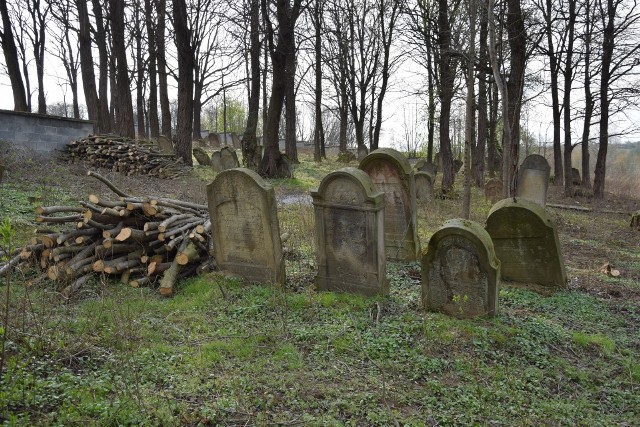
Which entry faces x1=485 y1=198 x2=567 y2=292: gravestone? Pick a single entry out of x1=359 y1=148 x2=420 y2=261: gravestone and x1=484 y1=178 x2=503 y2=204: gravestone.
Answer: x1=484 y1=178 x2=503 y2=204: gravestone

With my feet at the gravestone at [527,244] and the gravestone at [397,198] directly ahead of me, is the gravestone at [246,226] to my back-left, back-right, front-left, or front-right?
front-left

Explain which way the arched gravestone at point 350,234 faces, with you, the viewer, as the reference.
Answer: facing the viewer and to the left of the viewer

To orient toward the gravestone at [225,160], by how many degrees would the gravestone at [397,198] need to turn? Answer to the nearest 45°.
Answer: approximately 90° to its right

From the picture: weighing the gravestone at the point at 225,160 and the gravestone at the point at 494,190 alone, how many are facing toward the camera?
2

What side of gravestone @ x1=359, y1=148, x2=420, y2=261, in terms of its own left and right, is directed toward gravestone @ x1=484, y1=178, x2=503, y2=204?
back

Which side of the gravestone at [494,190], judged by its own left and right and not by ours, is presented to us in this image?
front

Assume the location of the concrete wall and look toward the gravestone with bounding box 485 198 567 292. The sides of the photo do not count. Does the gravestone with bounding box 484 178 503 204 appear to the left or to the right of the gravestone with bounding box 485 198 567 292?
left

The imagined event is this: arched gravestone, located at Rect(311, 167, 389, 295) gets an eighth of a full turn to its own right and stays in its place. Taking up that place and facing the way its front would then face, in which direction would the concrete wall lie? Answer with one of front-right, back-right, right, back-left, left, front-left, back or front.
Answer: front-right

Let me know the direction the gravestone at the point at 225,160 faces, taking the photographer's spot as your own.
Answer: facing the viewer

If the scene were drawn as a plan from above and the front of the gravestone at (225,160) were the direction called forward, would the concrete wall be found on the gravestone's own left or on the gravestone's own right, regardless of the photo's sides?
on the gravestone's own right

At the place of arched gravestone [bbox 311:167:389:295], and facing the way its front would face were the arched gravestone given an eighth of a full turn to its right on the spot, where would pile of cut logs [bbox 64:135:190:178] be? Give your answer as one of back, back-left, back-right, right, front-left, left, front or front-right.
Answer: front-right

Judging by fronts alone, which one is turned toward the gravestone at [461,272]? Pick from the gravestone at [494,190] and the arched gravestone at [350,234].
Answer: the gravestone at [494,190]

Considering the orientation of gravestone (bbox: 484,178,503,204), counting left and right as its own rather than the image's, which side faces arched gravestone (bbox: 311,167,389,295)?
front

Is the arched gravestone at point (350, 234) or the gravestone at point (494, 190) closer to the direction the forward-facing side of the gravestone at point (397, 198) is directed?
the arched gravestone

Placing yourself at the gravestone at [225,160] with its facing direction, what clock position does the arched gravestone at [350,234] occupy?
The arched gravestone is roughly at 12 o'clock from the gravestone.
